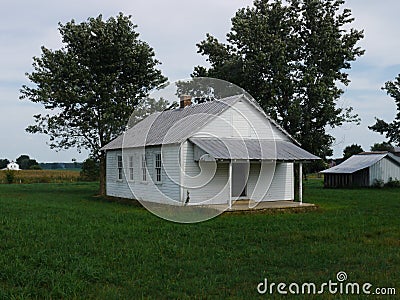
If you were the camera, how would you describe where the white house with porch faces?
facing the viewer and to the right of the viewer

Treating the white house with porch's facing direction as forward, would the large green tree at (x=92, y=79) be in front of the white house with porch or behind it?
behind

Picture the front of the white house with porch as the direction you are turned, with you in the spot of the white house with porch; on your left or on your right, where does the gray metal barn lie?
on your left

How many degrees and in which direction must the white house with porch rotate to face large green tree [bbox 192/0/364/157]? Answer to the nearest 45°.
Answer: approximately 90° to its left

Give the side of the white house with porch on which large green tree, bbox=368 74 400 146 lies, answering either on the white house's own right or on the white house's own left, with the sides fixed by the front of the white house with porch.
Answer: on the white house's own left
